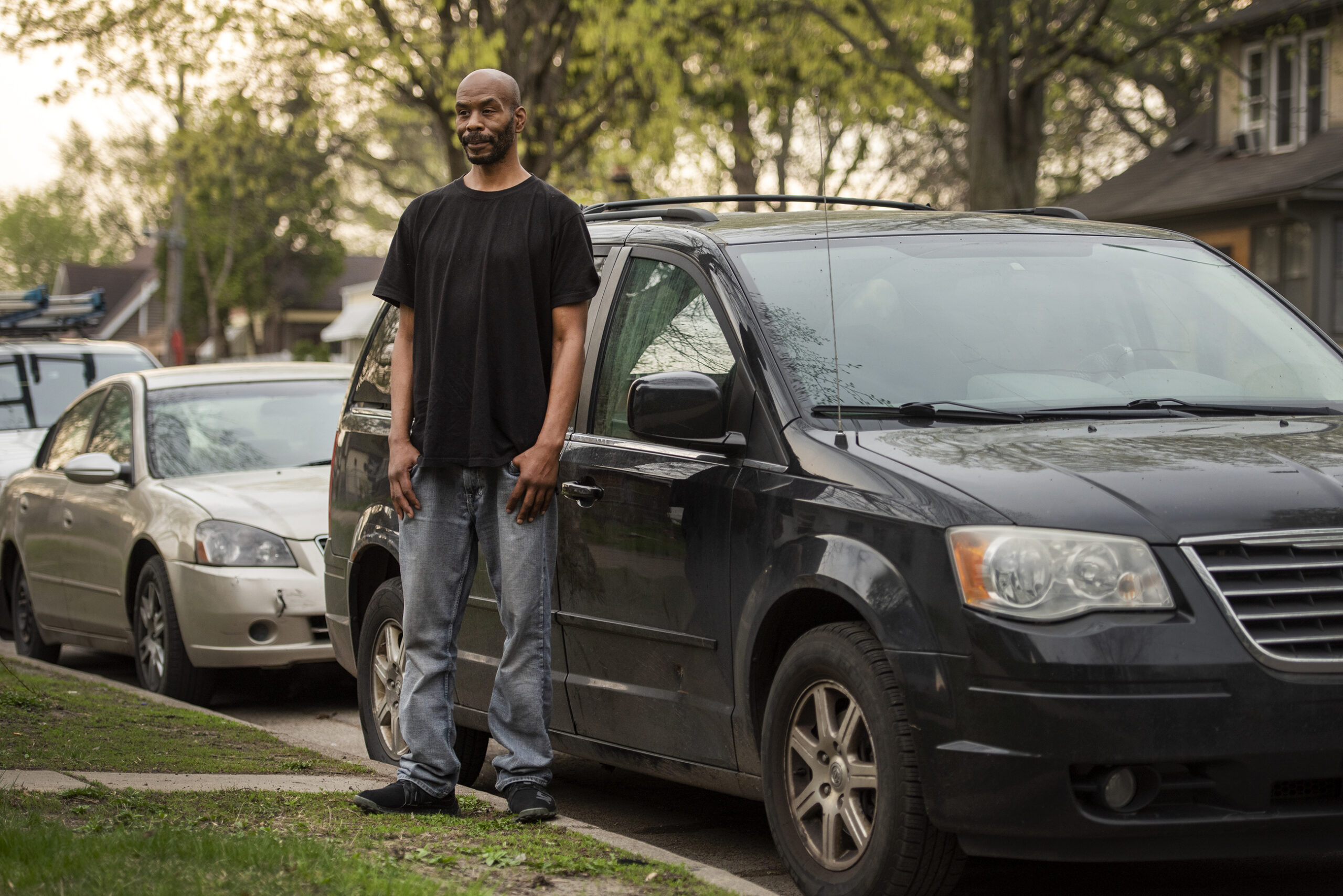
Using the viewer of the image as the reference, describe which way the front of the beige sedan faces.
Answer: facing the viewer and to the right of the viewer

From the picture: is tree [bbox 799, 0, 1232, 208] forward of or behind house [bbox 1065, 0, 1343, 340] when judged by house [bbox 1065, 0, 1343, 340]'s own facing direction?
forward

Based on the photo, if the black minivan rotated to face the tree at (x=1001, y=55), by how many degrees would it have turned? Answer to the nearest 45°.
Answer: approximately 135° to its left

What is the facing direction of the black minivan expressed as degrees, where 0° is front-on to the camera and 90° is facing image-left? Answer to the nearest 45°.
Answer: approximately 315°

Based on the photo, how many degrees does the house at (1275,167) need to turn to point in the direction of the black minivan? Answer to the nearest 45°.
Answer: approximately 45° to its left

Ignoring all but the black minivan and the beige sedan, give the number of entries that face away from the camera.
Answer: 0

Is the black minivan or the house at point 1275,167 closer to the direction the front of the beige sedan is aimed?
the black minivan

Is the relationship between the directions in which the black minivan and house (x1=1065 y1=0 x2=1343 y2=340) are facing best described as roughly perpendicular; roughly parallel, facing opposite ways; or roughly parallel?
roughly perpendicular

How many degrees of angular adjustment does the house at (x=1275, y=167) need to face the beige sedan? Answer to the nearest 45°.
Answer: approximately 45° to its left

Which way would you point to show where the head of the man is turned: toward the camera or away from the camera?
toward the camera

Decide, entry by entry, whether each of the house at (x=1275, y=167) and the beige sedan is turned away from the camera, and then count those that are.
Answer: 0

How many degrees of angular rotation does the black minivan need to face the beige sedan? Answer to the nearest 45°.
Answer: approximately 180°

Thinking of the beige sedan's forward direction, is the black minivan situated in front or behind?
in front
